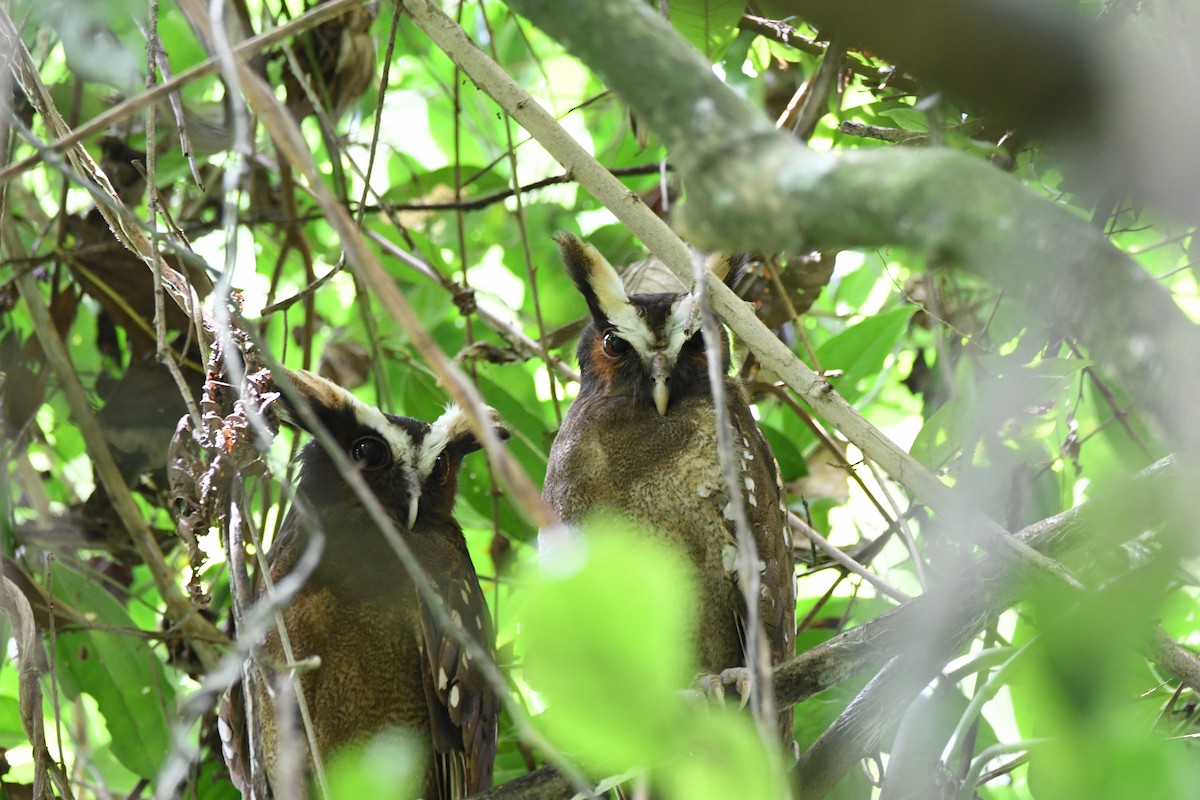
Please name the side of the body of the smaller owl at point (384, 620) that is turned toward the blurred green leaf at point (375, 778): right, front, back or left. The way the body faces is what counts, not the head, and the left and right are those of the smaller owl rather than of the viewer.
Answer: front

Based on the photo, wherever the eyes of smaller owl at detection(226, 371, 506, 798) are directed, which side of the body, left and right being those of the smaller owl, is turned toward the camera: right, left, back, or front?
front

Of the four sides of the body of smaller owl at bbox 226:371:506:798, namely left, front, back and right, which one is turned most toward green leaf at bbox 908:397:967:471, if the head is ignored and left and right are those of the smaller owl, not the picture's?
left

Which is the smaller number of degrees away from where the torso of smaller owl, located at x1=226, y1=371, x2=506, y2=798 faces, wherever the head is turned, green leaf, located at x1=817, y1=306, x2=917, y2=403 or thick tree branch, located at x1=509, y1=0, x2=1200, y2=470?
the thick tree branch

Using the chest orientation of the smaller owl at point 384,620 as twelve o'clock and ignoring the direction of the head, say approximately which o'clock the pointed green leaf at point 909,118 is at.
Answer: The pointed green leaf is roughly at 7 o'clock from the smaller owl.

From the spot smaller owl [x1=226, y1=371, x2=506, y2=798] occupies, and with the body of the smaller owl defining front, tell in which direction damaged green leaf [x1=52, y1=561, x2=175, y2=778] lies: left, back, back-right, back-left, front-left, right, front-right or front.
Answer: back-right

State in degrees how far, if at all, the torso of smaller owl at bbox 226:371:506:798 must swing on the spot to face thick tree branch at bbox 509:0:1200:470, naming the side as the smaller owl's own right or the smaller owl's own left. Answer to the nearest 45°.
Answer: approximately 90° to the smaller owl's own left

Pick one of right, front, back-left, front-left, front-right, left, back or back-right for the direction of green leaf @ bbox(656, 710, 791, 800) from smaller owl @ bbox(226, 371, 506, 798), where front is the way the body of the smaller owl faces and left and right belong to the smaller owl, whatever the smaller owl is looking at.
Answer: front

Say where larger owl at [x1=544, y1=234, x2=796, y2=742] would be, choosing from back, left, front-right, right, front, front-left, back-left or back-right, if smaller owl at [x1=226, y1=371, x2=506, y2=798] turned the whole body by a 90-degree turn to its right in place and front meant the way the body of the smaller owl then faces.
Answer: back

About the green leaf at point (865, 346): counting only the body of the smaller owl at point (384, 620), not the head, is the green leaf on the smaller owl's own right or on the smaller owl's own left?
on the smaller owl's own left

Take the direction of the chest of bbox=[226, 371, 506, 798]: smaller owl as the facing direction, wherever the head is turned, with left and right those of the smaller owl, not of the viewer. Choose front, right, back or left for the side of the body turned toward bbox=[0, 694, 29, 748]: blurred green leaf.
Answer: right

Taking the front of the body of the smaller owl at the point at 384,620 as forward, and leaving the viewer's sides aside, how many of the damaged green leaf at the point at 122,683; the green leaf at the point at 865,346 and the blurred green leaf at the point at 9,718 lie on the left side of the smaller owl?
1
